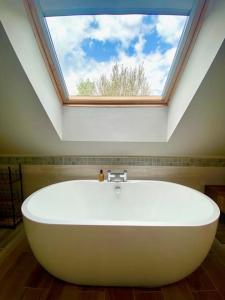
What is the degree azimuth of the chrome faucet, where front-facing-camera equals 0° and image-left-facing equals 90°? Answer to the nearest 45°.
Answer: approximately 0°

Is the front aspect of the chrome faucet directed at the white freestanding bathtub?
yes

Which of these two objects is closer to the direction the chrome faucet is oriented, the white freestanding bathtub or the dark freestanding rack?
the white freestanding bathtub

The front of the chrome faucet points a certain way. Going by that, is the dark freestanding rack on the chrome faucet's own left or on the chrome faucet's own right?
on the chrome faucet's own right
